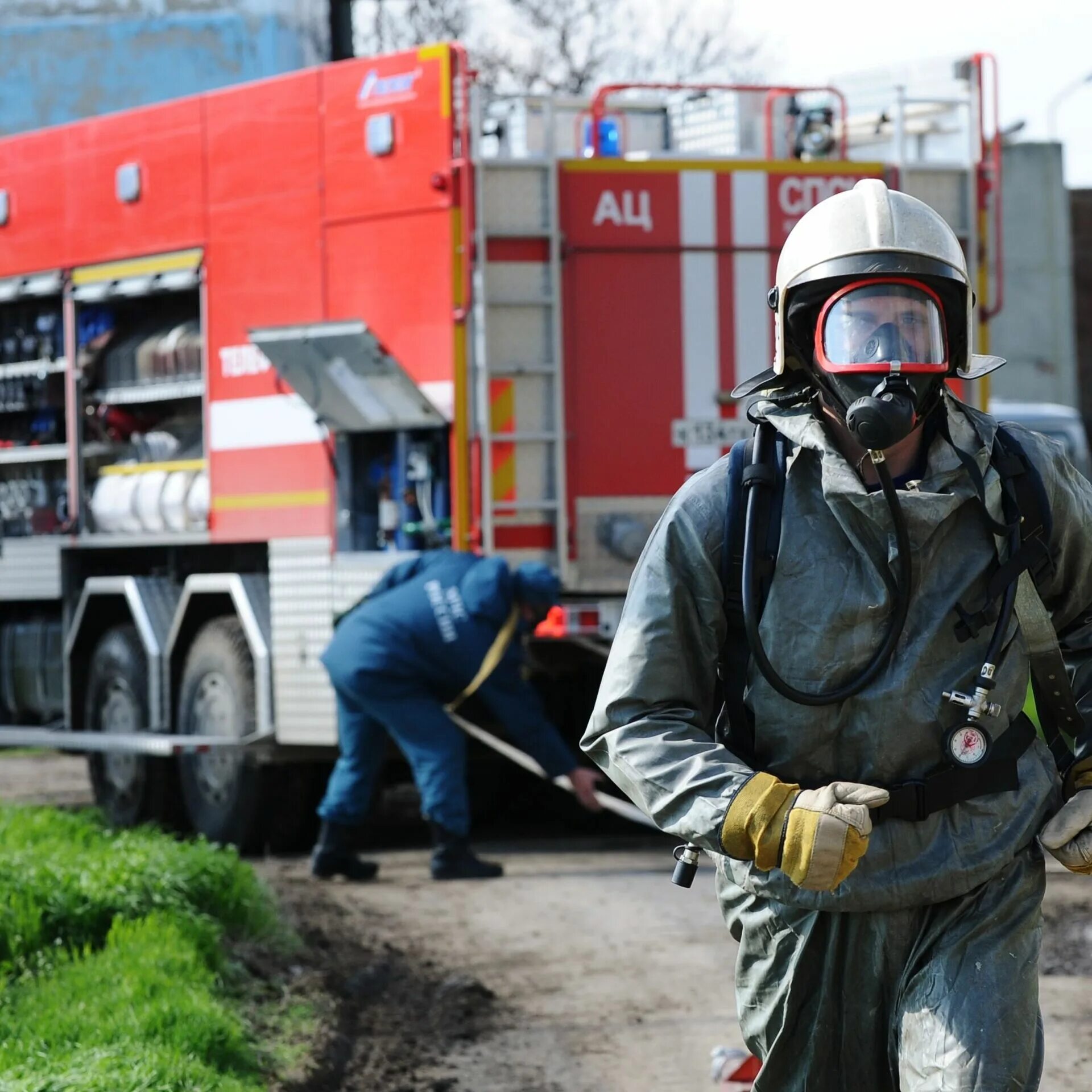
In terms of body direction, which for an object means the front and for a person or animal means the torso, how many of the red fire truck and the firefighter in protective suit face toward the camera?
1

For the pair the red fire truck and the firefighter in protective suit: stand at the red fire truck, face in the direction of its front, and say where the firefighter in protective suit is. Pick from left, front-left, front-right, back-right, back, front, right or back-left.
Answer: back-left

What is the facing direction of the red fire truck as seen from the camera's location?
facing away from the viewer and to the left of the viewer

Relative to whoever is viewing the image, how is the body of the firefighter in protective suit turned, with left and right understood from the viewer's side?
facing the viewer

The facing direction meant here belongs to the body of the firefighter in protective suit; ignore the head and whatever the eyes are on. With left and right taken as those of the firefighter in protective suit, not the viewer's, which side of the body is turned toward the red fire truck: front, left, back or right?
back
